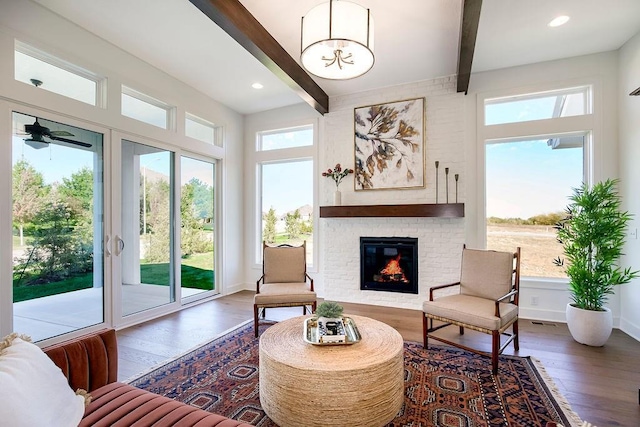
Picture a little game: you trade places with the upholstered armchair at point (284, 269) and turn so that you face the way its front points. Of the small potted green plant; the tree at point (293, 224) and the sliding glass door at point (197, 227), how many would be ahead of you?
1

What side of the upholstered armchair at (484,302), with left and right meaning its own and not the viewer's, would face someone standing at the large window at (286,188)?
right

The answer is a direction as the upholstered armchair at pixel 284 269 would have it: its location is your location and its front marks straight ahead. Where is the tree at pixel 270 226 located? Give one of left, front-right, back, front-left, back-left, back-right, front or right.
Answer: back

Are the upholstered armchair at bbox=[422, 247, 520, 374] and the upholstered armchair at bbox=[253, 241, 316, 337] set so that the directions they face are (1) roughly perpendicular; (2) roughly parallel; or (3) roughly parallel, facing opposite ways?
roughly perpendicular

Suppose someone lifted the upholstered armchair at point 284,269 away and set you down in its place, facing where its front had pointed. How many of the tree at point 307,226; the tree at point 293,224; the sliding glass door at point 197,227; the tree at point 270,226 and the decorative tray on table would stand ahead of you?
1

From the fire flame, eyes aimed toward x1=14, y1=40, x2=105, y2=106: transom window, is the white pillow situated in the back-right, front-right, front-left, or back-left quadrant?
front-left

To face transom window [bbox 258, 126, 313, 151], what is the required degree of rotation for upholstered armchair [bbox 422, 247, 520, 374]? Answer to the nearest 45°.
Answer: approximately 90° to its right

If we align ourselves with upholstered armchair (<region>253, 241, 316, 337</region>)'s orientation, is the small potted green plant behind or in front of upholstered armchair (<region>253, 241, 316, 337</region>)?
in front

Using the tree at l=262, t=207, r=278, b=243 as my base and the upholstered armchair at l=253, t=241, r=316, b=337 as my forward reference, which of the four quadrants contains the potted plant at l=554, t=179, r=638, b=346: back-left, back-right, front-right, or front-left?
front-left

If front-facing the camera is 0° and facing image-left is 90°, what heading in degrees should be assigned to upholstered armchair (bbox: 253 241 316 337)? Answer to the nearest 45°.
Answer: approximately 0°

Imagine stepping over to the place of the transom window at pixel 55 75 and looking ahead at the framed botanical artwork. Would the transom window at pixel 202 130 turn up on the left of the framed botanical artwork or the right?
left

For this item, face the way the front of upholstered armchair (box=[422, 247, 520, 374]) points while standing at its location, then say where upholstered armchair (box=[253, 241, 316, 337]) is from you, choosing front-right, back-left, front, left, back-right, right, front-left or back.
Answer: front-right

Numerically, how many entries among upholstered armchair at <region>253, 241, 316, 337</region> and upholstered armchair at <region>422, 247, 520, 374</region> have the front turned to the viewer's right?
0

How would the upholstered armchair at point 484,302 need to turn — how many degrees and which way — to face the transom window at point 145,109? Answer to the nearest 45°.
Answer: approximately 45° to its right

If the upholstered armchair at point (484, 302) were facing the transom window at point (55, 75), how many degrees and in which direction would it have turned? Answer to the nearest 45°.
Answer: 0° — it already faces it

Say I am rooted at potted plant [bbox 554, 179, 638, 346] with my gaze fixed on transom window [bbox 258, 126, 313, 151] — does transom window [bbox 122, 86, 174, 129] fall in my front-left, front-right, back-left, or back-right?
front-left

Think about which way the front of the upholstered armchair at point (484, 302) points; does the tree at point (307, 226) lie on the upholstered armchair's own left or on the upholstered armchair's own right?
on the upholstered armchair's own right

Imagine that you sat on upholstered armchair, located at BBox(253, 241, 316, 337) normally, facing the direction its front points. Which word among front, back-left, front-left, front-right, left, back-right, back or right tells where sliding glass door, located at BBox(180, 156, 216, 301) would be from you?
back-right

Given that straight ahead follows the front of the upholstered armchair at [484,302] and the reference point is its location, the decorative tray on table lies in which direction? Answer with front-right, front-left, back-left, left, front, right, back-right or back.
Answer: front

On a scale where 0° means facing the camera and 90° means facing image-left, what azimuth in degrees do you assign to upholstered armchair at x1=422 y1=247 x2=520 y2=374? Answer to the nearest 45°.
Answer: approximately 45°

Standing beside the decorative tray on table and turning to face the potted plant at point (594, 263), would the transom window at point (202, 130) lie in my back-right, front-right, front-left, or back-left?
back-left
